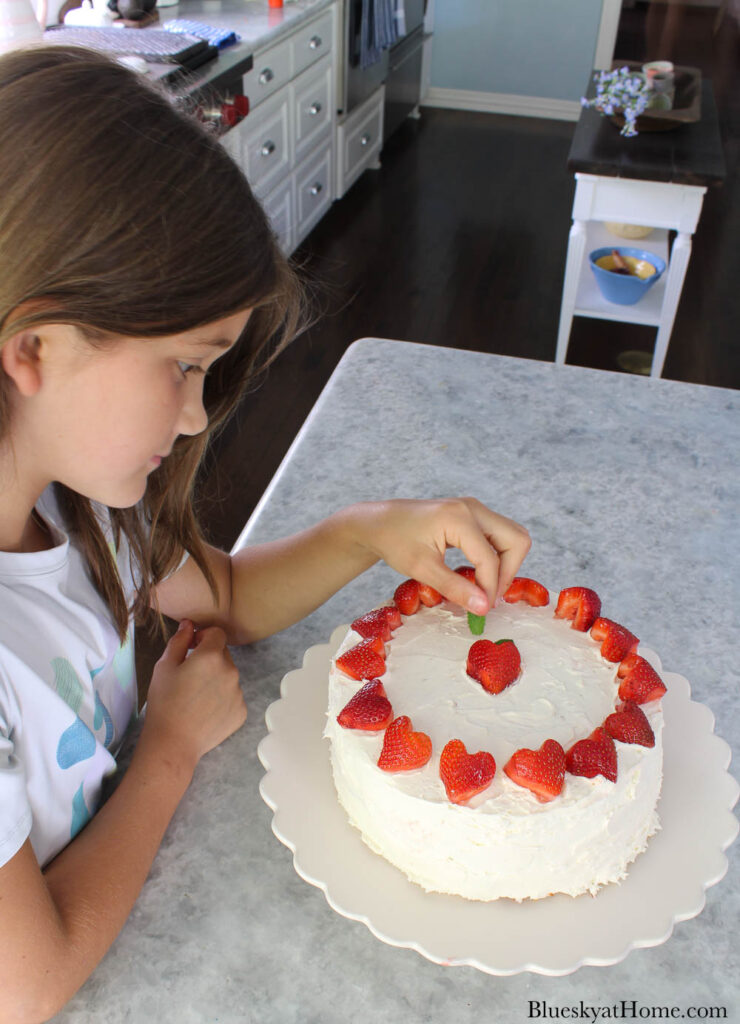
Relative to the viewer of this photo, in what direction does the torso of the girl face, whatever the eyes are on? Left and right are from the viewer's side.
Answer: facing to the right of the viewer

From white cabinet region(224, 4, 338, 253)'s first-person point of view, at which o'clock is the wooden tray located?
The wooden tray is roughly at 12 o'clock from the white cabinet.

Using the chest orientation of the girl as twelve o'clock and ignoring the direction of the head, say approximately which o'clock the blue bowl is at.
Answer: The blue bowl is roughly at 10 o'clock from the girl.

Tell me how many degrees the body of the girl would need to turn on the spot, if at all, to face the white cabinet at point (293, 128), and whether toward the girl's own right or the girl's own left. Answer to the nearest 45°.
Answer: approximately 90° to the girl's own left

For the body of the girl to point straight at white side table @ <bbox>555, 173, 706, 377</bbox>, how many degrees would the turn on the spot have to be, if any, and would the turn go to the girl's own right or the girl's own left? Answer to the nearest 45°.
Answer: approximately 45° to the girl's own left

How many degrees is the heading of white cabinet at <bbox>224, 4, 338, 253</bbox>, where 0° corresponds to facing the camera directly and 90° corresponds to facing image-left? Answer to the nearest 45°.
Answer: approximately 315°

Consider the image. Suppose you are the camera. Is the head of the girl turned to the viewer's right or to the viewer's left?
to the viewer's right
